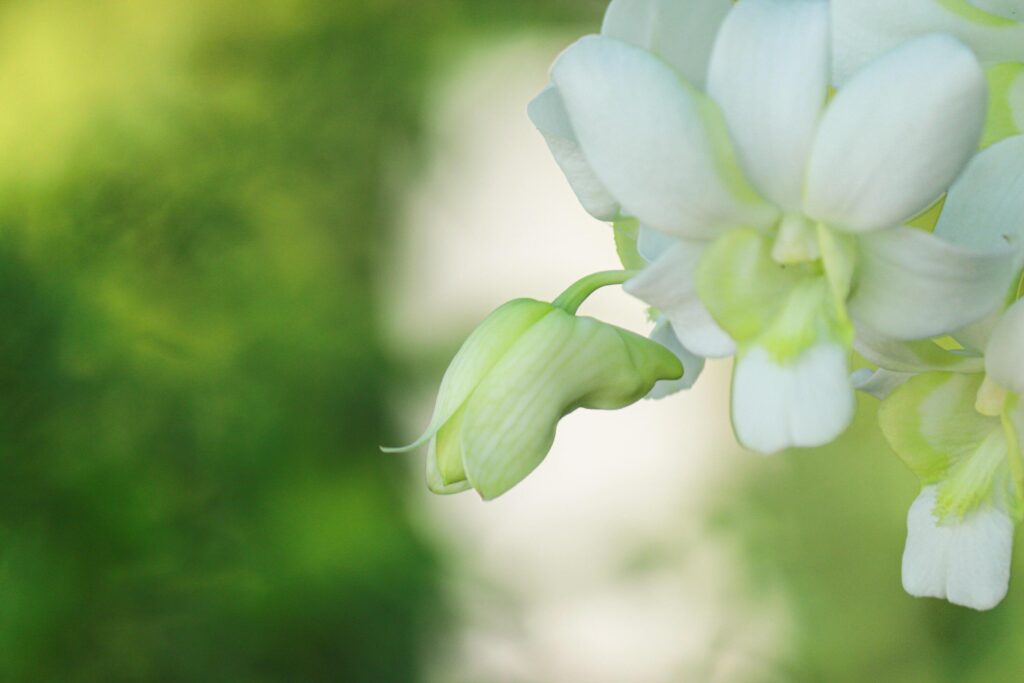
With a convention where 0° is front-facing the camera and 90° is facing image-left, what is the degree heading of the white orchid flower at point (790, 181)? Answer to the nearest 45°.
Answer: approximately 0°
